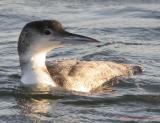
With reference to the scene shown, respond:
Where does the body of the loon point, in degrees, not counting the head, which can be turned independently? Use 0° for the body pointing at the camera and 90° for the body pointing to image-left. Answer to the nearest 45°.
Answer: approximately 90°
